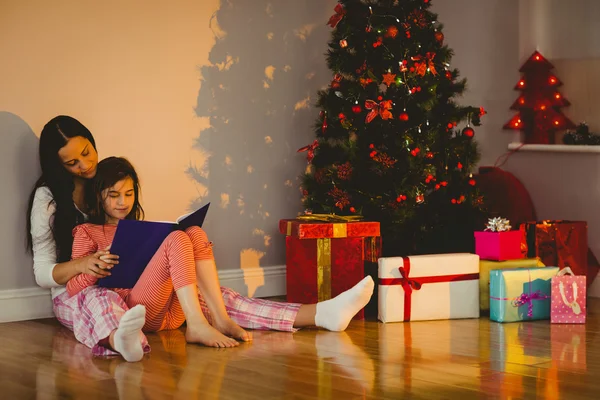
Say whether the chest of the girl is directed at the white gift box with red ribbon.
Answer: no

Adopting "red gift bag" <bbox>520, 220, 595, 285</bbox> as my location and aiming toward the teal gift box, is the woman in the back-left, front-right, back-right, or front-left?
front-right

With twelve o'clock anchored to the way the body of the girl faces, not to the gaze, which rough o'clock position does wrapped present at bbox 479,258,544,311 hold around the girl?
The wrapped present is roughly at 10 o'clock from the girl.

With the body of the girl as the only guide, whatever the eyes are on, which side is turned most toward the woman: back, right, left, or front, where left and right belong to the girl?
back

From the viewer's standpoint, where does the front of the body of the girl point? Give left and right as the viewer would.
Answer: facing the viewer and to the right of the viewer

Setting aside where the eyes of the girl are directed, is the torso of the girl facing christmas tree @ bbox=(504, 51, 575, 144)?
no

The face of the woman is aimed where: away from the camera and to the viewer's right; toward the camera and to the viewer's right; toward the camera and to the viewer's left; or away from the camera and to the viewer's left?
toward the camera and to the viewer's right

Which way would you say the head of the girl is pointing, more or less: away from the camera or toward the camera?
toward the camera

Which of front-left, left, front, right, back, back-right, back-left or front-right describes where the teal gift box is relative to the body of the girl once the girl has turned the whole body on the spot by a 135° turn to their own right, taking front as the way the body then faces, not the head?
back

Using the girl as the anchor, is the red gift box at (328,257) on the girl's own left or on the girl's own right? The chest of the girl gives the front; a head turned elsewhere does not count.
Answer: on the girl's own left

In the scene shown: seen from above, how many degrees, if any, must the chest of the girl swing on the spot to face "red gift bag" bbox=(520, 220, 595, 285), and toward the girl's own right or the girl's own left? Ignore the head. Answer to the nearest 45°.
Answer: approximately 45° to the girl's own left

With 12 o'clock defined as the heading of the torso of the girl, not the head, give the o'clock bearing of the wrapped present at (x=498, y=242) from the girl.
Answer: The wrapped present is roughly at 10 o'clock from the girl.

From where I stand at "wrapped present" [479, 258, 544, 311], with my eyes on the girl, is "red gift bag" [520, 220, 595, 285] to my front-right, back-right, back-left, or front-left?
back-right

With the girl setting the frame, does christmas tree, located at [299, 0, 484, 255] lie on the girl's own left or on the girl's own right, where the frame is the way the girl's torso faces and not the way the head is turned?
on the girl's own left

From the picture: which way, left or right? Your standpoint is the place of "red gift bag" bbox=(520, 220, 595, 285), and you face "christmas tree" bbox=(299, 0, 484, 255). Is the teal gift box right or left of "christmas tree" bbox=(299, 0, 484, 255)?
left
